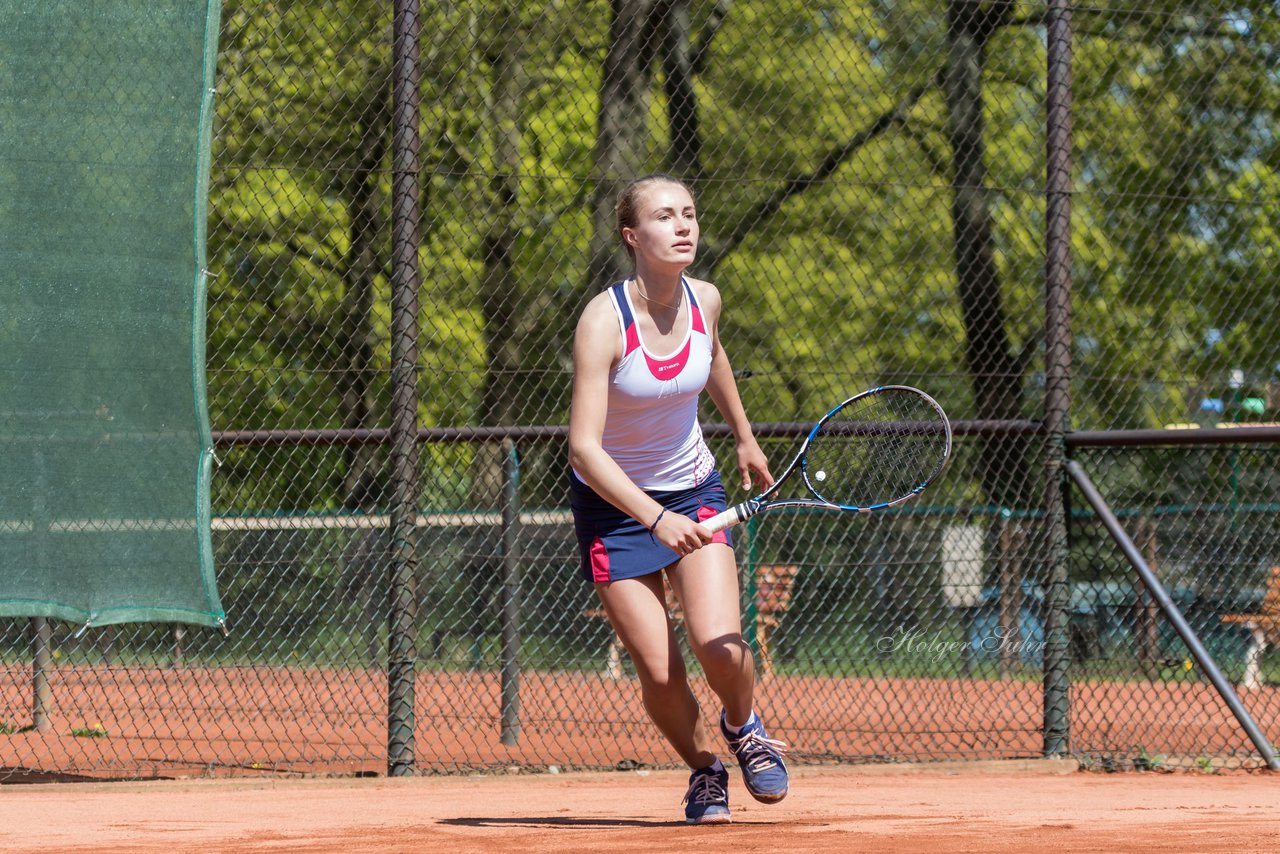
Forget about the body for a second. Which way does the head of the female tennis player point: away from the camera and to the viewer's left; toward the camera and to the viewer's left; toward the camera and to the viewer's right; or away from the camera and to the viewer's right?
toward the camera and to the viewer's right

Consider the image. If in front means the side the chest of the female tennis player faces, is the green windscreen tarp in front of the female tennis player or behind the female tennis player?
behind

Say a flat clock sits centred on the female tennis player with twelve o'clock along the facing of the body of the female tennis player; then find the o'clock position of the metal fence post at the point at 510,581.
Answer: The metal fence post is roughly at 7 o'clock from the female tennis player.

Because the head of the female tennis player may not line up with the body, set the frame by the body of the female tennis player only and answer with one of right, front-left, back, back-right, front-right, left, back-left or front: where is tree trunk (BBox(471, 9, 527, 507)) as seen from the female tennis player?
back-left

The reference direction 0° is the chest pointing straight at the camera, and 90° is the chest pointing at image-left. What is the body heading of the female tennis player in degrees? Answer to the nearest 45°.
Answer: approximately 315°

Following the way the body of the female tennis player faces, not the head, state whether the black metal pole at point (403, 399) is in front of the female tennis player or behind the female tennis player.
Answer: behind

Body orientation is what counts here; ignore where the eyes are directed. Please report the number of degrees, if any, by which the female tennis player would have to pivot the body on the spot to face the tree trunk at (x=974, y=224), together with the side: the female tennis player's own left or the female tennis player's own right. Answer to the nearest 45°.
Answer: approximately 135° to the female tennis player's own left

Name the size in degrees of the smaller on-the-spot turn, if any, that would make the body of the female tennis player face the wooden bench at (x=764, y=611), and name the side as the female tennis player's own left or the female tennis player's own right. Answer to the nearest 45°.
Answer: approximately 135° to the female tennis player's own left
